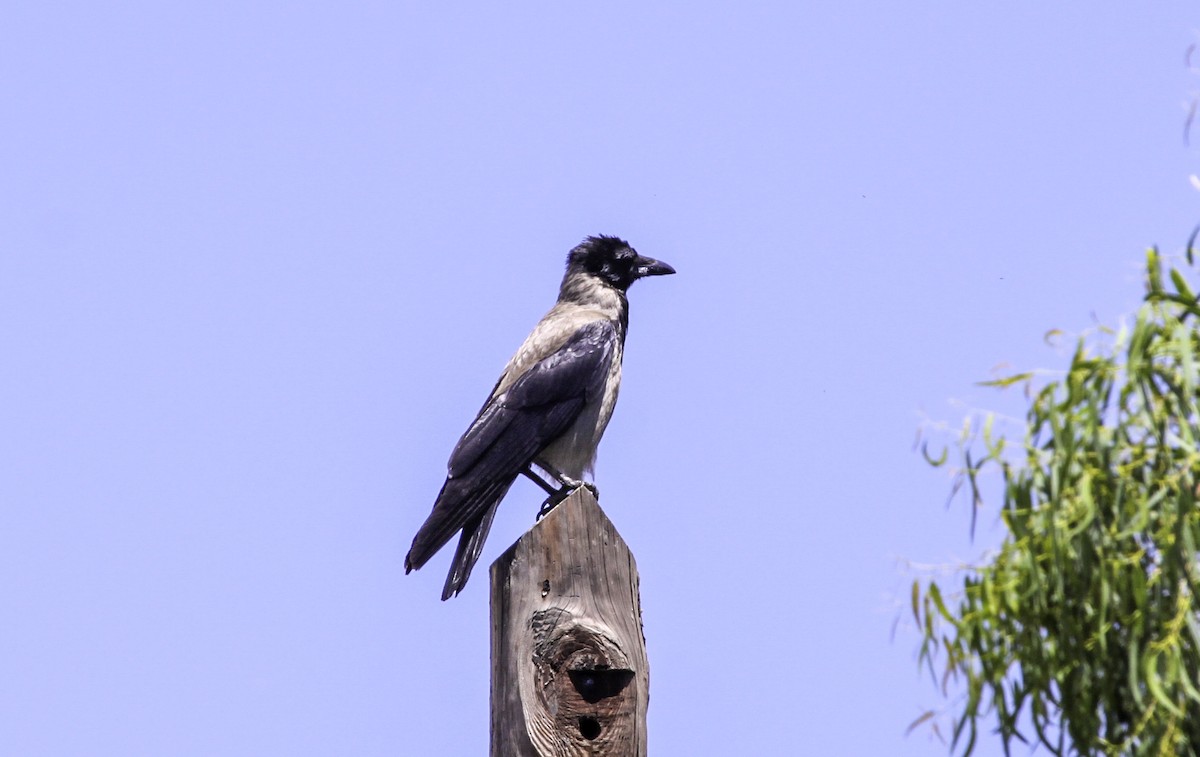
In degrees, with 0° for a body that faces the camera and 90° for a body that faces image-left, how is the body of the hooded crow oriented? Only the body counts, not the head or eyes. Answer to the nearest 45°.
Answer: approximately 270°
